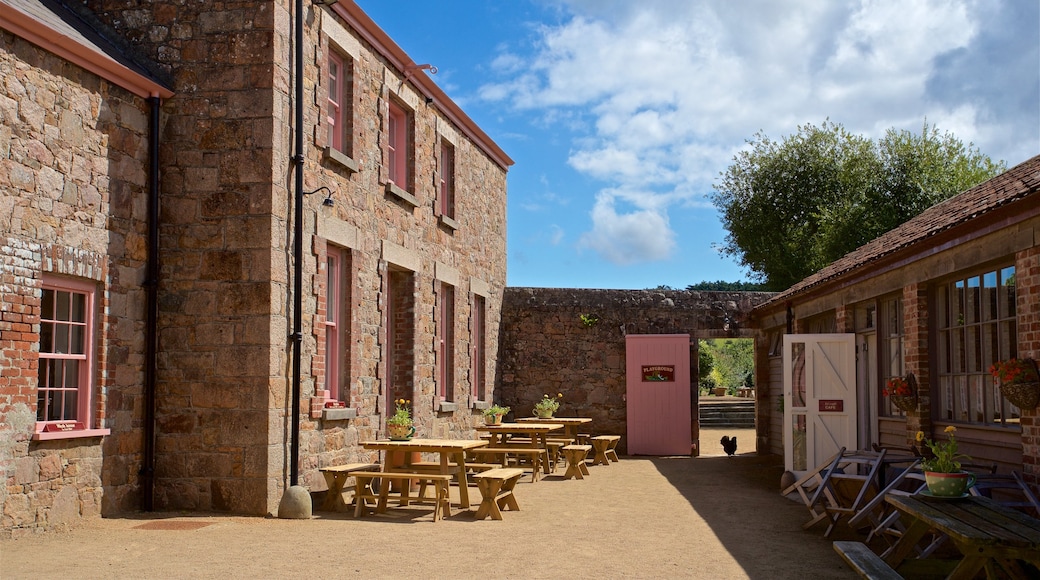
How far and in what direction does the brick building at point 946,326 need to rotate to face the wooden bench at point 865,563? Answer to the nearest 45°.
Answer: approximately 45° to its left

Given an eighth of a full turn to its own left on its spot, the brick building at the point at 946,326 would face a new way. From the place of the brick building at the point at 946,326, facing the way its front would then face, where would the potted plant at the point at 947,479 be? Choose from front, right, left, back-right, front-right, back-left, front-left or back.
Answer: front

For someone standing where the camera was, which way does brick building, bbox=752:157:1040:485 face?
facing the viewer and to the left of the viewer

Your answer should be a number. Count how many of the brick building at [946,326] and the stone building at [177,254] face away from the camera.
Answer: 0

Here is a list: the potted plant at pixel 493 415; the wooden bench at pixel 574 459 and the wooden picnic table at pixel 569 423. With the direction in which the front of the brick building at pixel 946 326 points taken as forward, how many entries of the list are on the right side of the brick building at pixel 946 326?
3

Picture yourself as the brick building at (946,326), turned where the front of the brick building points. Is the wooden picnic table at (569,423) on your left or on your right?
on your right

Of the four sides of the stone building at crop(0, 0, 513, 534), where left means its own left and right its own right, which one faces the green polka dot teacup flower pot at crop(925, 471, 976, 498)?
front

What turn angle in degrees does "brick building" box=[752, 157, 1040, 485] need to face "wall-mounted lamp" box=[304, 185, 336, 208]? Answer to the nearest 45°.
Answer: approximately 45° to its right

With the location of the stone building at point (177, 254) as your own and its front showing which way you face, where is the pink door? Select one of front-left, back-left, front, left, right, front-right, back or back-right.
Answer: left

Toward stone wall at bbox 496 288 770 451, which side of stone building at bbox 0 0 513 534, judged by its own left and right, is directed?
left

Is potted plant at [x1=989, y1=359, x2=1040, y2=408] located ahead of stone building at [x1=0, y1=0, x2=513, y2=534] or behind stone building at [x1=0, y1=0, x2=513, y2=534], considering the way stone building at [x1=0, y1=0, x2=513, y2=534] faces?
ahead

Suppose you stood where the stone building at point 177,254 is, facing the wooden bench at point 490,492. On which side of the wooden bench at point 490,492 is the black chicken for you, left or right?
left

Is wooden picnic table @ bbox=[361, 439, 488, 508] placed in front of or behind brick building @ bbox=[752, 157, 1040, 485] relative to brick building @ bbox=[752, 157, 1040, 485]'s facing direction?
in front

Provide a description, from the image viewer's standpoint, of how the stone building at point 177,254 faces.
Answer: facing the viewer and to the right of the viewer
